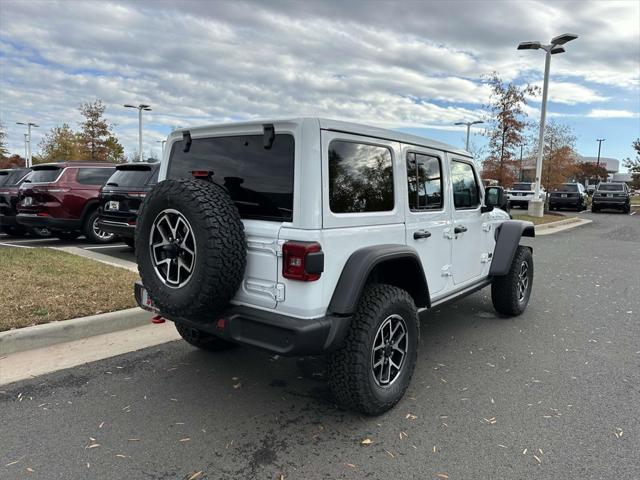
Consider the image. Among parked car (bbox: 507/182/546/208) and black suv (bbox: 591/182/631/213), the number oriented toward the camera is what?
2

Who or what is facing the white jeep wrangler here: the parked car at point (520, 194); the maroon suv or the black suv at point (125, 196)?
the parked car

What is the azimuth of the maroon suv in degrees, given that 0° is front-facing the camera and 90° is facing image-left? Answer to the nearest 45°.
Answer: approximately 225°

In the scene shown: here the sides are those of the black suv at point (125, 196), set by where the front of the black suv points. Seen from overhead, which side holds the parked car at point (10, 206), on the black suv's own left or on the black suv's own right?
on the black suv's own left

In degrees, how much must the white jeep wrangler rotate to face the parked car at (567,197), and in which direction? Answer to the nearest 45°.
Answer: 0° — it already faces it

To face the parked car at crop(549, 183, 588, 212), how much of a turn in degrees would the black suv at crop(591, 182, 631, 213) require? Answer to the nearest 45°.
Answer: approximately 90° to its left

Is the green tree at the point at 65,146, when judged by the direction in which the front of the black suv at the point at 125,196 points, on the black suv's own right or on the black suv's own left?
on the black suv's own left

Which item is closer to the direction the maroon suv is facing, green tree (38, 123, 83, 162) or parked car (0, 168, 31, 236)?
the green tree

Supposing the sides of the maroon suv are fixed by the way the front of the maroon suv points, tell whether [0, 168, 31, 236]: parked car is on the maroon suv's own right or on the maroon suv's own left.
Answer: on the maroon suv's own left

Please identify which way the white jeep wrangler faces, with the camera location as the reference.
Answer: facing away from the viewer and to the right of the viewer

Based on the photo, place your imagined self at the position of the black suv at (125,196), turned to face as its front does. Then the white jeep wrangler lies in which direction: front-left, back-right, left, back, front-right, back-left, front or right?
back-right

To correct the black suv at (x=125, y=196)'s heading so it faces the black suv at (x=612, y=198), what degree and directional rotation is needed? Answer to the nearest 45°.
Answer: approximately 45° to its right

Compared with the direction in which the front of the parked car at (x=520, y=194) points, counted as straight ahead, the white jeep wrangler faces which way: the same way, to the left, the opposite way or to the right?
the opposite way
